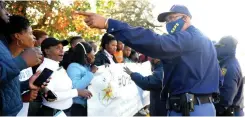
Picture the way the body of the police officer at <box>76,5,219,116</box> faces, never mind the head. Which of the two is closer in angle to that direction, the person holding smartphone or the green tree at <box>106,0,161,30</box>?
the person holding smartphone

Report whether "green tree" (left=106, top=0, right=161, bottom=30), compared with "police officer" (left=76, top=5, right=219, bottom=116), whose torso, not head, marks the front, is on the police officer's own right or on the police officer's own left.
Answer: on the police officer's own right

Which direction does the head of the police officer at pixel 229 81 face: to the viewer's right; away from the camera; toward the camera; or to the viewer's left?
to the viewer's left

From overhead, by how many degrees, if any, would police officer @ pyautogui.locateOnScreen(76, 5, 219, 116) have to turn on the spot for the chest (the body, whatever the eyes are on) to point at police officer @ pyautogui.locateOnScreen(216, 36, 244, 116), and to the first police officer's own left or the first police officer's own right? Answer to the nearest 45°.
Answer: approximately 135° to the first police officer's own right

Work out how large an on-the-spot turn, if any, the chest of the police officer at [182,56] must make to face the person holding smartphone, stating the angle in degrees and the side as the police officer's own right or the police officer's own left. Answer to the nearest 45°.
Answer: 0° — they already face them

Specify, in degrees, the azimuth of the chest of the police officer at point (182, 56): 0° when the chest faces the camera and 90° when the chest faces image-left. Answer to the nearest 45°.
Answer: approximately 90°

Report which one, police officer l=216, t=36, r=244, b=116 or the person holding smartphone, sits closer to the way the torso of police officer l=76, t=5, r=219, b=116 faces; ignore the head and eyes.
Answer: the person holding smartphone

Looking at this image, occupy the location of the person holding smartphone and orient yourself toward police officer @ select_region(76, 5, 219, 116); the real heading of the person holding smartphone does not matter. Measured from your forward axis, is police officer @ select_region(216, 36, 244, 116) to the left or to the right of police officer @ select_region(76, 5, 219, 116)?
left
